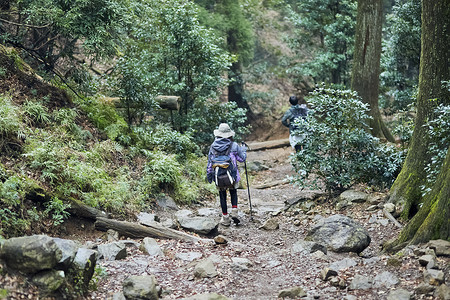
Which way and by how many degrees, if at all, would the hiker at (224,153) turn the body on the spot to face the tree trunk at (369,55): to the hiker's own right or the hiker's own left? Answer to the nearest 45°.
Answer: approximately 45° to the hiker's own right

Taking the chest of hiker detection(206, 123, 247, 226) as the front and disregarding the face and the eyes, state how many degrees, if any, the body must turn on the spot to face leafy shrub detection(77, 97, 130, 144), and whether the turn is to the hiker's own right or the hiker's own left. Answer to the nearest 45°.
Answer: approximately 45° to the hiker's own left

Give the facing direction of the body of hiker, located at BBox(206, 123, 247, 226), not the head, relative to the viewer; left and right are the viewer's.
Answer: facing away from the viewer

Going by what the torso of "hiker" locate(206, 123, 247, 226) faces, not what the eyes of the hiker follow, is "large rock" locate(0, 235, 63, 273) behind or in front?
behind

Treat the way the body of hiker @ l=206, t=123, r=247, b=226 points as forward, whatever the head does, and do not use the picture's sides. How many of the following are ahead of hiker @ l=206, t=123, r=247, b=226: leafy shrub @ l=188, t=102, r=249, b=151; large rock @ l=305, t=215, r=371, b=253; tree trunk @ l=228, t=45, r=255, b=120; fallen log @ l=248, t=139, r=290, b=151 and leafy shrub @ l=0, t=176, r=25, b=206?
3

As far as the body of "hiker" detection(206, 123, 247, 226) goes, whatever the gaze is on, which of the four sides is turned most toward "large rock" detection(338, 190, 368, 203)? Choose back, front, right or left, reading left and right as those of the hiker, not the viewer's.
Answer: right

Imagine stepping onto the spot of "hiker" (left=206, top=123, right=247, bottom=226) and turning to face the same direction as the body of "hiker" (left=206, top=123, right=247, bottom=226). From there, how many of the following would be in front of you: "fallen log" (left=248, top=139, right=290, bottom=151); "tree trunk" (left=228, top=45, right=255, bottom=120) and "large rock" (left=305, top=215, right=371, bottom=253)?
2

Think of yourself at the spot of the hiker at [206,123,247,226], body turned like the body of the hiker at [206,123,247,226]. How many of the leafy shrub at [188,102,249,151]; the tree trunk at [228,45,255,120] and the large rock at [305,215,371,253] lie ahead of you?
2

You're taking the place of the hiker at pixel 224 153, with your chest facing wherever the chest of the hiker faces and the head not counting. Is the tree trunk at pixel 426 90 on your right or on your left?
on your right

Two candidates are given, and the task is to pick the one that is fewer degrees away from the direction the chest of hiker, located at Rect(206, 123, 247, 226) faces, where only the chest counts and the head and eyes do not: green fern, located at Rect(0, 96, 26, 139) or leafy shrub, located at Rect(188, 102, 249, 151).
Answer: the leafy shrub

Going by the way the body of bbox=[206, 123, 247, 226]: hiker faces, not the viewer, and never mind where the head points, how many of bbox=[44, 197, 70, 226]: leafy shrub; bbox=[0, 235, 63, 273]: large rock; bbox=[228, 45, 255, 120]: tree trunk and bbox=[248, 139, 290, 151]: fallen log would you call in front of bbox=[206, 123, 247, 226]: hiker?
2

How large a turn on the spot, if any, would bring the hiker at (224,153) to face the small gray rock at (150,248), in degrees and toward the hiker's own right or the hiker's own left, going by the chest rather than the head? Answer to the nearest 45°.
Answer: approximately 135° to the hiker's own left

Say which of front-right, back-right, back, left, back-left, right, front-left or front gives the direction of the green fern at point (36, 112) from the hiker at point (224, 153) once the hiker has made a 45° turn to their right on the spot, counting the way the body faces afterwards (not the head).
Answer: back-left

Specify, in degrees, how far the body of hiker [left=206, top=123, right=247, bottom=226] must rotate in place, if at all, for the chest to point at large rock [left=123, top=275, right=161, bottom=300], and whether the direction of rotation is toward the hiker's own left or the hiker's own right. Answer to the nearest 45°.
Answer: approximately 180°

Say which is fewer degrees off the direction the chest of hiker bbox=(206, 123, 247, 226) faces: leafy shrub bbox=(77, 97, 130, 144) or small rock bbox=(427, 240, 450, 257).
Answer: the leafy shrub
